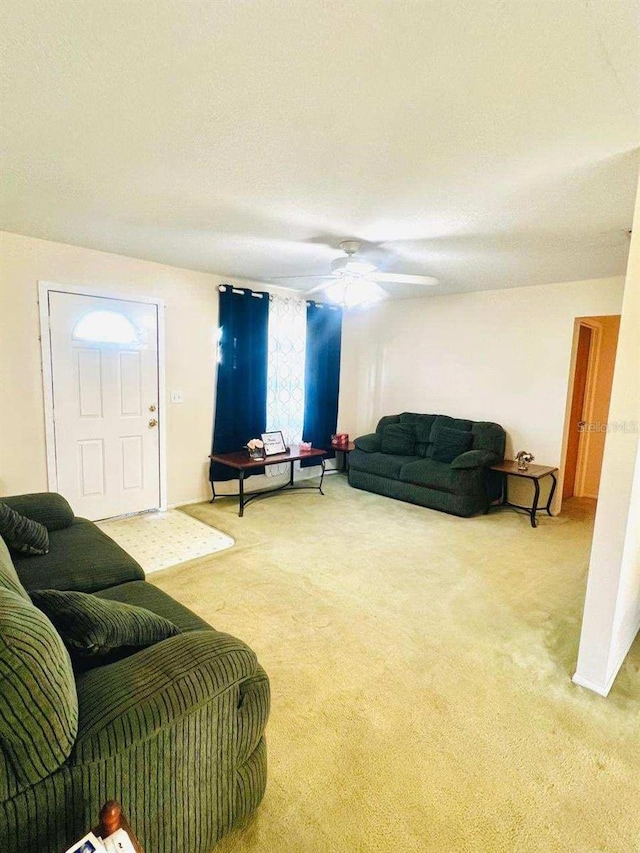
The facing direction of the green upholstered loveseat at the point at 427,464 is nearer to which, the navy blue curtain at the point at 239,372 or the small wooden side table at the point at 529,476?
the navy blue curtain

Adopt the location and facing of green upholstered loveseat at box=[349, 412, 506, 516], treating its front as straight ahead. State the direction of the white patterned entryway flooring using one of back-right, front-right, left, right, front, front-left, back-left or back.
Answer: front

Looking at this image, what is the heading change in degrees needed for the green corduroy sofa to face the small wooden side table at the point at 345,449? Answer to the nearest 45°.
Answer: approximately 45° to its left

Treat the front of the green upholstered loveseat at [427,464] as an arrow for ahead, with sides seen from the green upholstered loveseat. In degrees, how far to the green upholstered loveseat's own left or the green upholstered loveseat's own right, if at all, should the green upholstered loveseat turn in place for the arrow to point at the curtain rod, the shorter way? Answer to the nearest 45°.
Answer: approximately 45° to the green upholstered loveseat's own right

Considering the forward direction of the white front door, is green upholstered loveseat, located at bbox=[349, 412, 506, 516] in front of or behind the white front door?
in front

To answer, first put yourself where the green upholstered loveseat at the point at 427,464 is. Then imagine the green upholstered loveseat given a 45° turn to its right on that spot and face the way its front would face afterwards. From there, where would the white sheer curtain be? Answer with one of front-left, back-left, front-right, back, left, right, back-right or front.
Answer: front

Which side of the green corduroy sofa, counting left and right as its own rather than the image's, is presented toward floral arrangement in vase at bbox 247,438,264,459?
left

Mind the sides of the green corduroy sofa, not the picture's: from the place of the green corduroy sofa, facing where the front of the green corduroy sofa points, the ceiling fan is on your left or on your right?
on your left

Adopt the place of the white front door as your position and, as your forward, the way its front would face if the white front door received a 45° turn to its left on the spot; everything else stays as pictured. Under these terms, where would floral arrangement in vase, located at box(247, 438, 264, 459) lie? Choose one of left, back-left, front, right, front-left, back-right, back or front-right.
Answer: front

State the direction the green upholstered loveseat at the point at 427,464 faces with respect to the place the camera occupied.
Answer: facing the viewer and to the left of the viewer

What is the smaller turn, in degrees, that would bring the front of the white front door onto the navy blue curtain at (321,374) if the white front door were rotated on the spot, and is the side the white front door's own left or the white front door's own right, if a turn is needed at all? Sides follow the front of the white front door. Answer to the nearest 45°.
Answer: approximately 45° to the white front door's own left

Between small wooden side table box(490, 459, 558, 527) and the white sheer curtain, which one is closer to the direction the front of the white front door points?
the small wooden side table

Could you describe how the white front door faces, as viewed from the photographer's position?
facing the viewer and to the right of the viewer

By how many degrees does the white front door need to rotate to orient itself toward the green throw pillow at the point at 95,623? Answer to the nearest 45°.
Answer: approximately 45° to its right

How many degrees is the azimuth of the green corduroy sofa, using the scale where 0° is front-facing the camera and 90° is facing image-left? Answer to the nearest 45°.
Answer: approximately 270°

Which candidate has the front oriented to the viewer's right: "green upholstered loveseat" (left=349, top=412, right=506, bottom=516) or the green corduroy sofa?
the green corduroy sofa

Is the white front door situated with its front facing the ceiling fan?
yes

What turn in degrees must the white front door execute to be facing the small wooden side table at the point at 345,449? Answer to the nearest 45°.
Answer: approximately 45° to its left
